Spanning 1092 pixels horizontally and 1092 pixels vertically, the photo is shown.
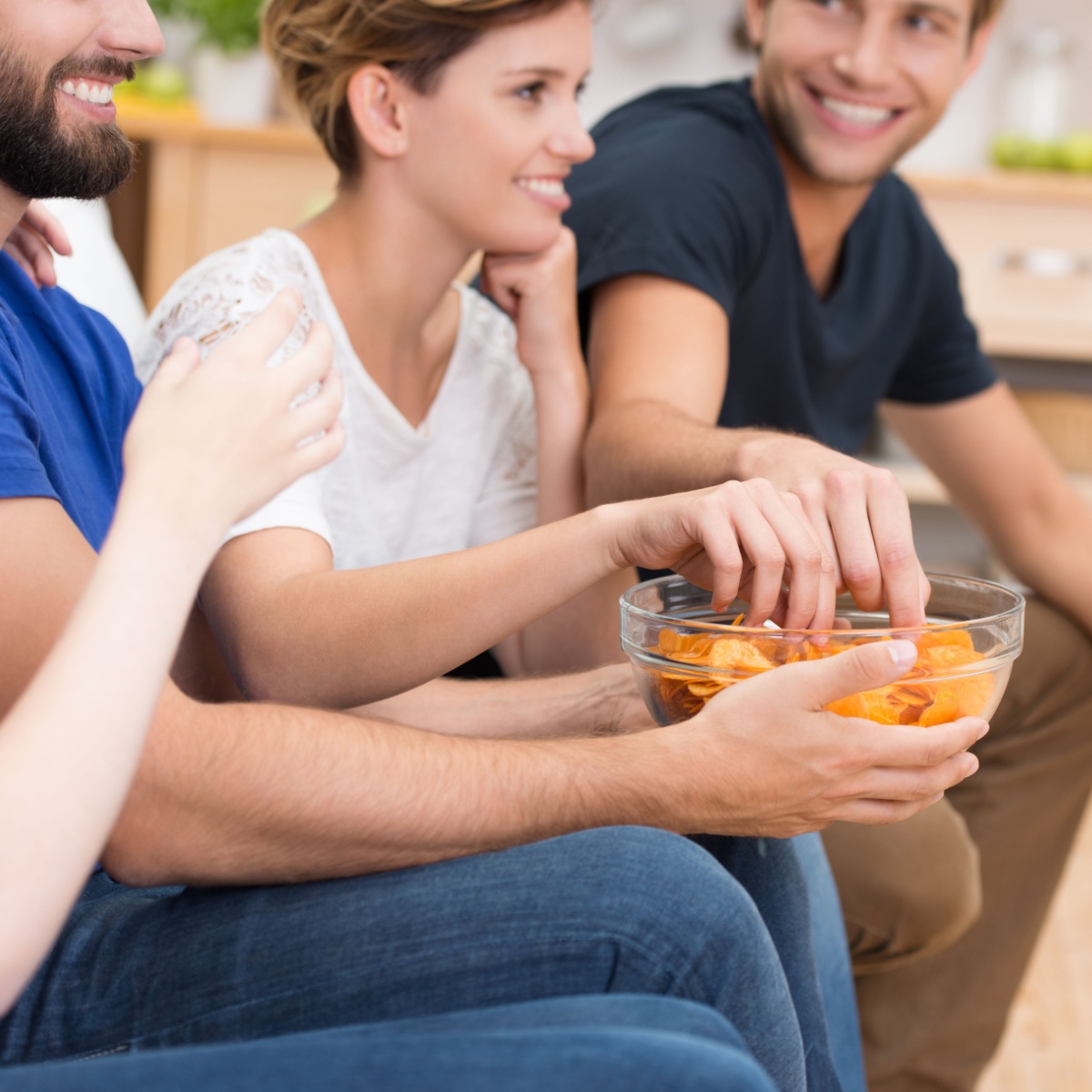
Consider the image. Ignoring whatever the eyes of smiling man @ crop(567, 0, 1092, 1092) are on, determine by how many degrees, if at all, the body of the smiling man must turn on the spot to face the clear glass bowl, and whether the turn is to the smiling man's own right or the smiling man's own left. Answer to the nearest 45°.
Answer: approximately 45° to the smiling man's own right

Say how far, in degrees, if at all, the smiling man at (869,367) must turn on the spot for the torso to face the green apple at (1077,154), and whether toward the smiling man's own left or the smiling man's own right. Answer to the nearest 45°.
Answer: approximately 135° to the smiling man's own left

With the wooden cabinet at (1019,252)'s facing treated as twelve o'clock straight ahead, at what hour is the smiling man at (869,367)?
The smiling man is roughly at 12 o'clock from the wooden cabinet.

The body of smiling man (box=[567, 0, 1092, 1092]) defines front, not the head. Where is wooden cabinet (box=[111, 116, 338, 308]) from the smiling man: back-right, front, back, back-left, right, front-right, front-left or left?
back

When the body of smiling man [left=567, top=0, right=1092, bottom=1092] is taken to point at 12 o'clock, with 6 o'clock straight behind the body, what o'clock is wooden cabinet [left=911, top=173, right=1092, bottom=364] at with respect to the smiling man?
The wooden cabinet is roughly at 8 o'clock from the smiling man.

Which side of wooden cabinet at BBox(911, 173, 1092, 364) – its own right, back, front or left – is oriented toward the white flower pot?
right

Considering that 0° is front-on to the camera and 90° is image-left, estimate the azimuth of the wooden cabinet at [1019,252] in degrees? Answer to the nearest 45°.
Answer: approximately 0°
